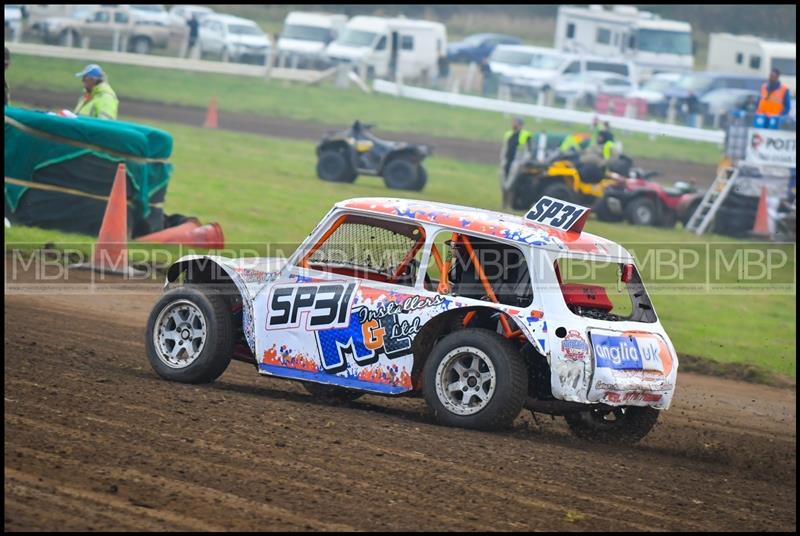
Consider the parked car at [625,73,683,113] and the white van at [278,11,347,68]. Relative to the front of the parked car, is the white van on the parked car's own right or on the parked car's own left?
on the parked car's own right

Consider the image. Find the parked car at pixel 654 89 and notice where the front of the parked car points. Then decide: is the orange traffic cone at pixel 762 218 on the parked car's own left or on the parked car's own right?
on the parked car's own left

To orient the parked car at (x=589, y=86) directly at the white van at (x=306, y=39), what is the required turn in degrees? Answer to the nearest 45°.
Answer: approximately 45° to its right

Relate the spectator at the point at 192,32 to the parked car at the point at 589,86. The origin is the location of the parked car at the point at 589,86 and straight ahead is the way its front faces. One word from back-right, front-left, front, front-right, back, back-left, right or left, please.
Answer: front-right

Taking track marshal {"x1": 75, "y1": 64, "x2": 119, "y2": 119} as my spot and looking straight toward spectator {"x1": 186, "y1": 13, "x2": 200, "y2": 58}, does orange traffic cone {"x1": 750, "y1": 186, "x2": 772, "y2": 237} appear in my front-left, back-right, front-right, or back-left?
front-right

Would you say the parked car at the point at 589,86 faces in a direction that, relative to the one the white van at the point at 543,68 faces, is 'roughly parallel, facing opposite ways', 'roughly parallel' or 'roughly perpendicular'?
roughly parallel

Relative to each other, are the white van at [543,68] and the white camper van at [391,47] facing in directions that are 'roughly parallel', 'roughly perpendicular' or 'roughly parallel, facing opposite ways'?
roughly parallel

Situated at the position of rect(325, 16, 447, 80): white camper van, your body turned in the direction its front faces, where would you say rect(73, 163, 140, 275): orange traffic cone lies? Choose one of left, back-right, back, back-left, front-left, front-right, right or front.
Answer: front-left

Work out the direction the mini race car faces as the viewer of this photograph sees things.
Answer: facing away from the viewer and to the left of the viewer

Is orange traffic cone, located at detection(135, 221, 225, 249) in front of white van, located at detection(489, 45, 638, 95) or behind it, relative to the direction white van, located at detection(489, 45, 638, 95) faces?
in front

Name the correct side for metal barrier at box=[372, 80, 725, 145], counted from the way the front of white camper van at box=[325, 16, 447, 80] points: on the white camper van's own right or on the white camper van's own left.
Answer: on the white camper van's own left

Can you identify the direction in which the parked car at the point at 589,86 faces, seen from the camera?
facing the viewer and to the left of the viewer

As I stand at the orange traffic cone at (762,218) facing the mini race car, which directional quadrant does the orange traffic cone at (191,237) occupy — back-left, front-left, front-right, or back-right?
front-right

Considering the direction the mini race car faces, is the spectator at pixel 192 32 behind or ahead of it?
ahead
